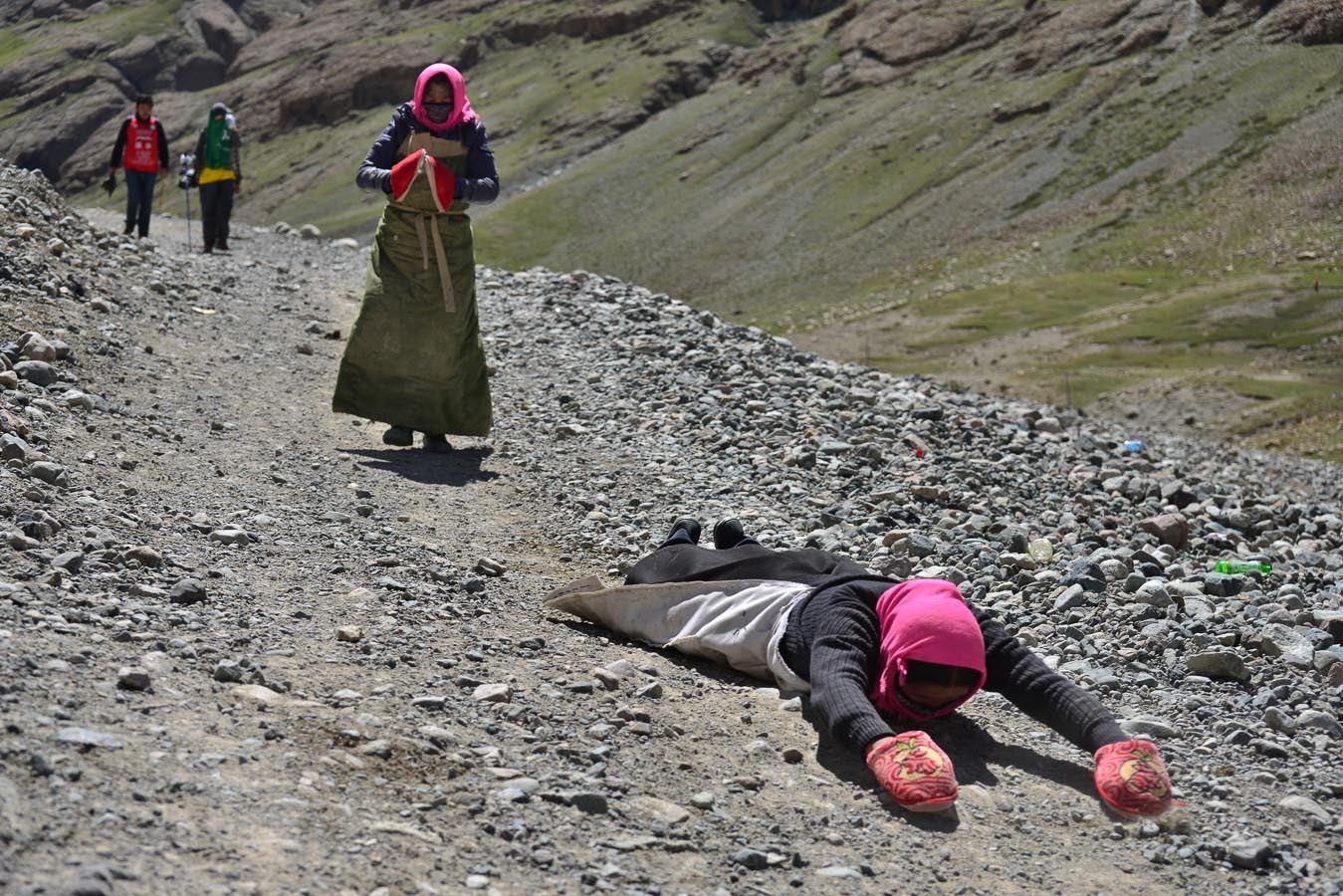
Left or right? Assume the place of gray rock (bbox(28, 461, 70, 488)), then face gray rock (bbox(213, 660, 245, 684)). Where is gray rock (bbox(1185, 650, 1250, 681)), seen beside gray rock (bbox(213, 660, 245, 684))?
left

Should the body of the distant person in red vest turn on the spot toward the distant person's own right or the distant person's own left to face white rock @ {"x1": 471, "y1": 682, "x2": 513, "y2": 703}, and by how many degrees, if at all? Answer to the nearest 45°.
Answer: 0° — they already face it

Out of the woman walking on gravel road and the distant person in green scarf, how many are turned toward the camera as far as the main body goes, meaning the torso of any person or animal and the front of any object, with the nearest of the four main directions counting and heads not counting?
2

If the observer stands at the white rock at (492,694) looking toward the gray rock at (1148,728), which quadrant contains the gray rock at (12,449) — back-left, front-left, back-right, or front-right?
back-left

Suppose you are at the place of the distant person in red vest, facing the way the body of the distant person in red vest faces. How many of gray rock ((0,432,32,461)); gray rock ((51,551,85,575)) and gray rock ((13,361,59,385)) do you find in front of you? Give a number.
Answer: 3
